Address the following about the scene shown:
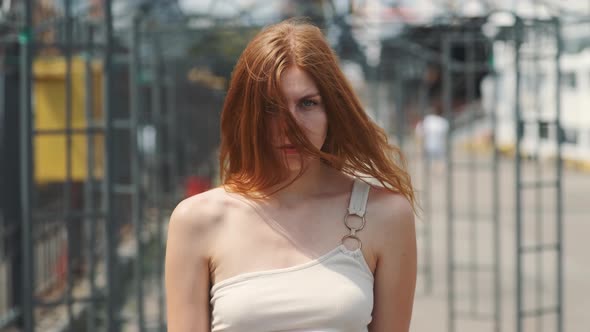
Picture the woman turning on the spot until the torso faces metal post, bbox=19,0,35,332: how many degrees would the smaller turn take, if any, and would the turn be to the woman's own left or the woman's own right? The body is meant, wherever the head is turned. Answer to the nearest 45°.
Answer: approximately 135° to the woman's own right

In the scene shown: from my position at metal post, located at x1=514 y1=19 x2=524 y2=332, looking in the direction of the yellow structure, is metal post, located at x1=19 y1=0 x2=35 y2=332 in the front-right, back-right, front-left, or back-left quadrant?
front-left

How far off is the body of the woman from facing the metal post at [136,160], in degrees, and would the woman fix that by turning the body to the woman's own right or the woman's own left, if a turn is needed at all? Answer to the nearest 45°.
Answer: approximately 180°

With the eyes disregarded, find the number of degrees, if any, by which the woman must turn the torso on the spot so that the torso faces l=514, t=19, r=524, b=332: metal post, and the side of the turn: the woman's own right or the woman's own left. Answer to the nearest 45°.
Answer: approximately 180°

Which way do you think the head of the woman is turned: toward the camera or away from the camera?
toward the camera

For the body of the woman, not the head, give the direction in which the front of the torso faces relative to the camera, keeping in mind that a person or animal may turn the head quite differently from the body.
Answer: toward the camera

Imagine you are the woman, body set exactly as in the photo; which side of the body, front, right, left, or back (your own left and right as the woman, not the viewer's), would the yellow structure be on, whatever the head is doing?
back
